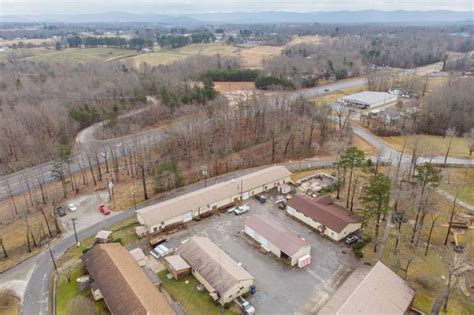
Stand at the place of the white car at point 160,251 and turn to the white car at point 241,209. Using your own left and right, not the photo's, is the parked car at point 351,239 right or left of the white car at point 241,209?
right

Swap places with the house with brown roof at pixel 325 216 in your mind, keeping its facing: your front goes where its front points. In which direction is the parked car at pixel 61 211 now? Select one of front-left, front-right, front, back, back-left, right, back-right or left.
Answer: front-right

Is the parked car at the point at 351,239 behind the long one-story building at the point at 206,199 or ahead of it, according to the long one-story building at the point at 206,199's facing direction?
ahead

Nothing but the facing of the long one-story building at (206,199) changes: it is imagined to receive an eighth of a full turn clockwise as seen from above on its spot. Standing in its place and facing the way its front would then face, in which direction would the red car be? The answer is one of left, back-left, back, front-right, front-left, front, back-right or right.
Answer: right

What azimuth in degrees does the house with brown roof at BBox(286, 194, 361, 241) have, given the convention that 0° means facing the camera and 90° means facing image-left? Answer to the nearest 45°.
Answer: approximately 45°

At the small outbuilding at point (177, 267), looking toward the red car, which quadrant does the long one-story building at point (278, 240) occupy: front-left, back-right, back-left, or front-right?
back-right

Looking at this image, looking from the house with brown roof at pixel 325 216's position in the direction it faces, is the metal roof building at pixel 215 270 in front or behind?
in front

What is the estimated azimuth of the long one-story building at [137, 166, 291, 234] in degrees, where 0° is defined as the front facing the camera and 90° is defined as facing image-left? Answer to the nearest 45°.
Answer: approximately 315°

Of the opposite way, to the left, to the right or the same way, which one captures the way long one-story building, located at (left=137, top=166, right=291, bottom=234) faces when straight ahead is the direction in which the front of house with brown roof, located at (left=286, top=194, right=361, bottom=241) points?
to the left

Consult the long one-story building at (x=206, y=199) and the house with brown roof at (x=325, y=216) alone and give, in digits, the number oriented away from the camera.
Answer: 0

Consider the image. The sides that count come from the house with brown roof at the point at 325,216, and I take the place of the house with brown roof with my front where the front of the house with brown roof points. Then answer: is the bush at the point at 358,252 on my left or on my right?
on my left

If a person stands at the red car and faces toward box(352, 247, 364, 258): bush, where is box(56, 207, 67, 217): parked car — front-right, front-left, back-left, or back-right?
back-right
